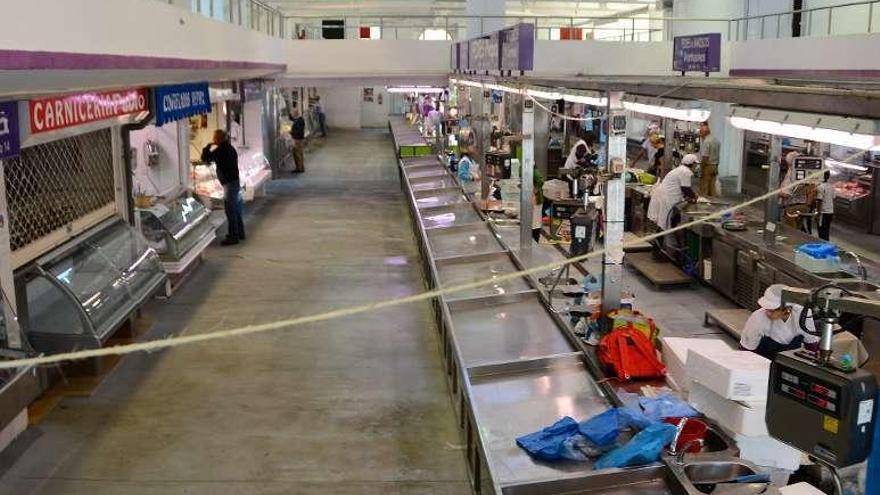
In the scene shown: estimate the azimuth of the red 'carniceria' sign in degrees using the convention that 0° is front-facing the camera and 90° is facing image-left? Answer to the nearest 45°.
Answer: approximately 315°

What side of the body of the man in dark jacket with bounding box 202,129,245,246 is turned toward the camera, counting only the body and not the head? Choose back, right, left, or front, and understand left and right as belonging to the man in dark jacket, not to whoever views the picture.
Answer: left

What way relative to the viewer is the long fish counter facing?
to the viewer's left

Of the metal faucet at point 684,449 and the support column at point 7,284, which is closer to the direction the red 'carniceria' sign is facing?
the metal faucet

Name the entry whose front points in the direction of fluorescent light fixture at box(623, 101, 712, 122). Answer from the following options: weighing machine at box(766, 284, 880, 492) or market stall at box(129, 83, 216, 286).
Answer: the market stall
